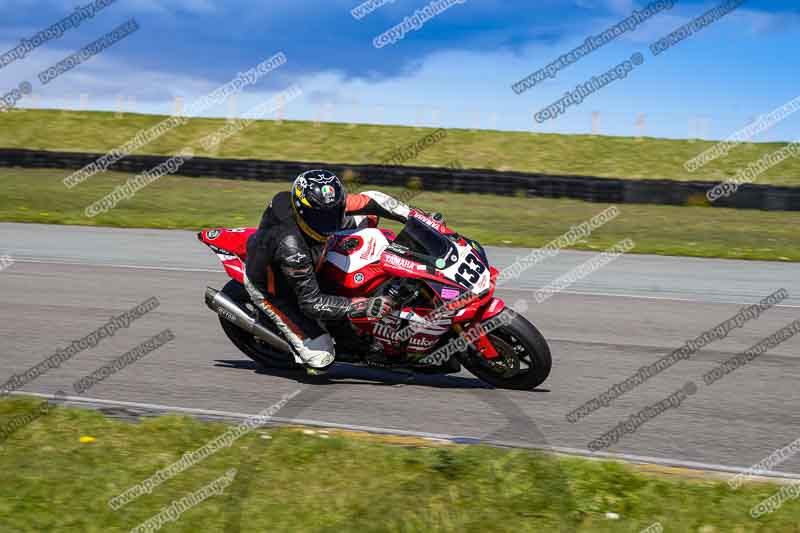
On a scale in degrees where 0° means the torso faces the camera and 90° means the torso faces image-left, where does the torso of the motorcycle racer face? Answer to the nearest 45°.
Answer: approximately 315°

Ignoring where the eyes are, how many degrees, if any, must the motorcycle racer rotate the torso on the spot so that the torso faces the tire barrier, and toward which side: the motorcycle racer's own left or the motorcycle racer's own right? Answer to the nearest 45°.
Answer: approximately 135° to the motorcycle racer's own left
